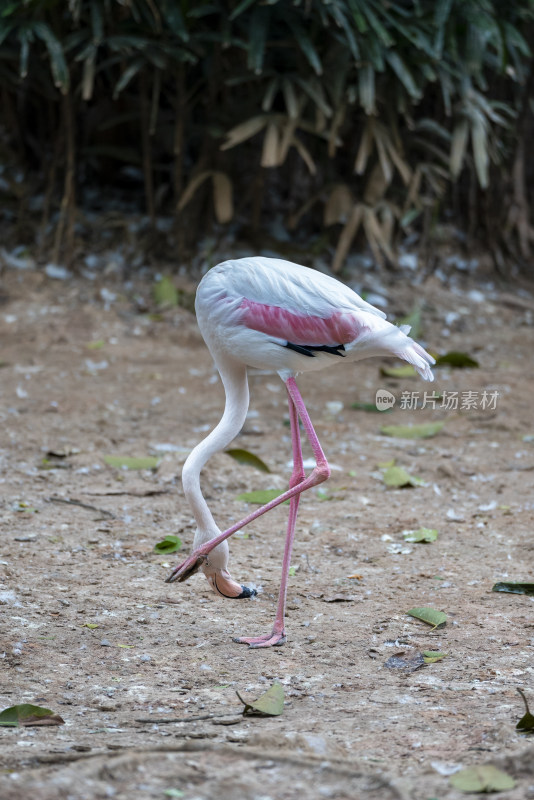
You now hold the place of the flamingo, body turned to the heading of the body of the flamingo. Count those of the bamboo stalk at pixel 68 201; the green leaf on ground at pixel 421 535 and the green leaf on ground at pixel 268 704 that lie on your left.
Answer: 1

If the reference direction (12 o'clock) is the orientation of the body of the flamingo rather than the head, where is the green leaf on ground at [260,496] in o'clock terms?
The green leaf on ground is roughly at 3 o'clock from the flamingo.

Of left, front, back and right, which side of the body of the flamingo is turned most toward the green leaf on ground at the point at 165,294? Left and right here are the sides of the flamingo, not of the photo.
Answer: right

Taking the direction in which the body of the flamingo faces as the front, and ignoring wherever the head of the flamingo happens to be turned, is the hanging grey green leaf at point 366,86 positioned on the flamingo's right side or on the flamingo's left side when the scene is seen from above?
on the flamingo's right side

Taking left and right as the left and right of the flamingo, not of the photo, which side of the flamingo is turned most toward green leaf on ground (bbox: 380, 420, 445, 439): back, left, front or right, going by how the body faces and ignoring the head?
right

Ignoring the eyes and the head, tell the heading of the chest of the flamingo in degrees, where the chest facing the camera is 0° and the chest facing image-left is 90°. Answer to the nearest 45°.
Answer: approximately 90°

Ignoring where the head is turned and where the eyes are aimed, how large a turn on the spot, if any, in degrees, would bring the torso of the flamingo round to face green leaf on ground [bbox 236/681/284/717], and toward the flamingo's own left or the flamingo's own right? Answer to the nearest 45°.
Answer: approximately 90° to the flamingo's own left

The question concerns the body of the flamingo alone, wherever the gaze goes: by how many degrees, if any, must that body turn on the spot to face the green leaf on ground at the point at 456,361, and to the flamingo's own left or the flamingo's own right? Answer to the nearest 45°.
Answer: approximately 90° to the flamingo's own right

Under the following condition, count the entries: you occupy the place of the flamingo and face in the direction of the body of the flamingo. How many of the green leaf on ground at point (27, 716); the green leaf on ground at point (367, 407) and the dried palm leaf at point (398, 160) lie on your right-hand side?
2

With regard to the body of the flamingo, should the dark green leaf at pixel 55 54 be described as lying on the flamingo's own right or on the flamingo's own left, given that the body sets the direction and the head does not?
on the flamingo's own right

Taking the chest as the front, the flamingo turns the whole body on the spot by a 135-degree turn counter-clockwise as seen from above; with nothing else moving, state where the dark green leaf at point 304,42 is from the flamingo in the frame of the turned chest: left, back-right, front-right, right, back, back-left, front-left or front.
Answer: back-left
